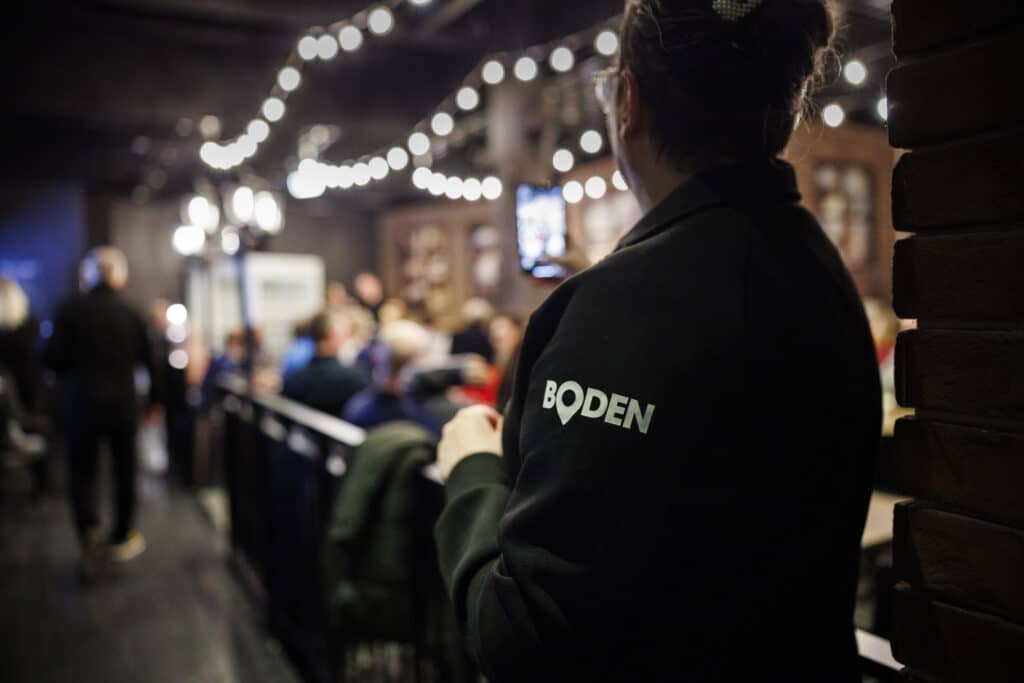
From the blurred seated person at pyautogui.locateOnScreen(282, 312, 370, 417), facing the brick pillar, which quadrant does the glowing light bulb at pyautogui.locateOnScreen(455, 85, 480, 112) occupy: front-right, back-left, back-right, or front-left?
back-left

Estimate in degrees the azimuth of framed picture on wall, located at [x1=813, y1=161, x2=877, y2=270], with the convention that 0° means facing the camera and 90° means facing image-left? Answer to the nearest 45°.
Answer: approximately 0°

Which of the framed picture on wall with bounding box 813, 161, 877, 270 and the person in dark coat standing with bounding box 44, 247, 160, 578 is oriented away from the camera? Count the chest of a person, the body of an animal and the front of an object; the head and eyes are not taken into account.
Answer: the person in dark coat standing

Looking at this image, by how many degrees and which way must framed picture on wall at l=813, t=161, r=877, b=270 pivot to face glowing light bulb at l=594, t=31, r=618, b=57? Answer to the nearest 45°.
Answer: approximately 45° to its right

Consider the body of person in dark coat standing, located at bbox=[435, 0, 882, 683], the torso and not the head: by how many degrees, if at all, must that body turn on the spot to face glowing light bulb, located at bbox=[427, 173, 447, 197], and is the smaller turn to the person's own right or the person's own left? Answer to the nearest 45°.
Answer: approximately 45° to the person's own right

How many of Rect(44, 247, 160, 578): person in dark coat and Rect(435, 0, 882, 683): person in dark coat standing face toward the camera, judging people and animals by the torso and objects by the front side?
0

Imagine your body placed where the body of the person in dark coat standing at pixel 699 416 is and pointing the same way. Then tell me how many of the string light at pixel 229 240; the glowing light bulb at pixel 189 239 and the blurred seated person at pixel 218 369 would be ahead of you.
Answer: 3

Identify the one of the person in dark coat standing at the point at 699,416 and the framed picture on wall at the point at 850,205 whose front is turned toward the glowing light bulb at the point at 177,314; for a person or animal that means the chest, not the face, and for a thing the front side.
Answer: the person in dark coat standing

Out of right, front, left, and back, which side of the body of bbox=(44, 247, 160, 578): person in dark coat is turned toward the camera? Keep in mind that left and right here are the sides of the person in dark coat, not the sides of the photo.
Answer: back

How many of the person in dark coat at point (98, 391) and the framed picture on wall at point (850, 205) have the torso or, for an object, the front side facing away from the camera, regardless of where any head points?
1

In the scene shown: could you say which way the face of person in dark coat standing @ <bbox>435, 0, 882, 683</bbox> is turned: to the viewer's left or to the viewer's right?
to the viewer's left

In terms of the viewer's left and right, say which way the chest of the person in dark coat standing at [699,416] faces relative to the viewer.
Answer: facing away from the viewer and to the left of the viewer

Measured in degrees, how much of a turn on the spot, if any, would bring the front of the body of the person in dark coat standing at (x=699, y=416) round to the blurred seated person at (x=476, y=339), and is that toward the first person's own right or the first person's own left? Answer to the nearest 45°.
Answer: approximately 45° to the first person's own right
